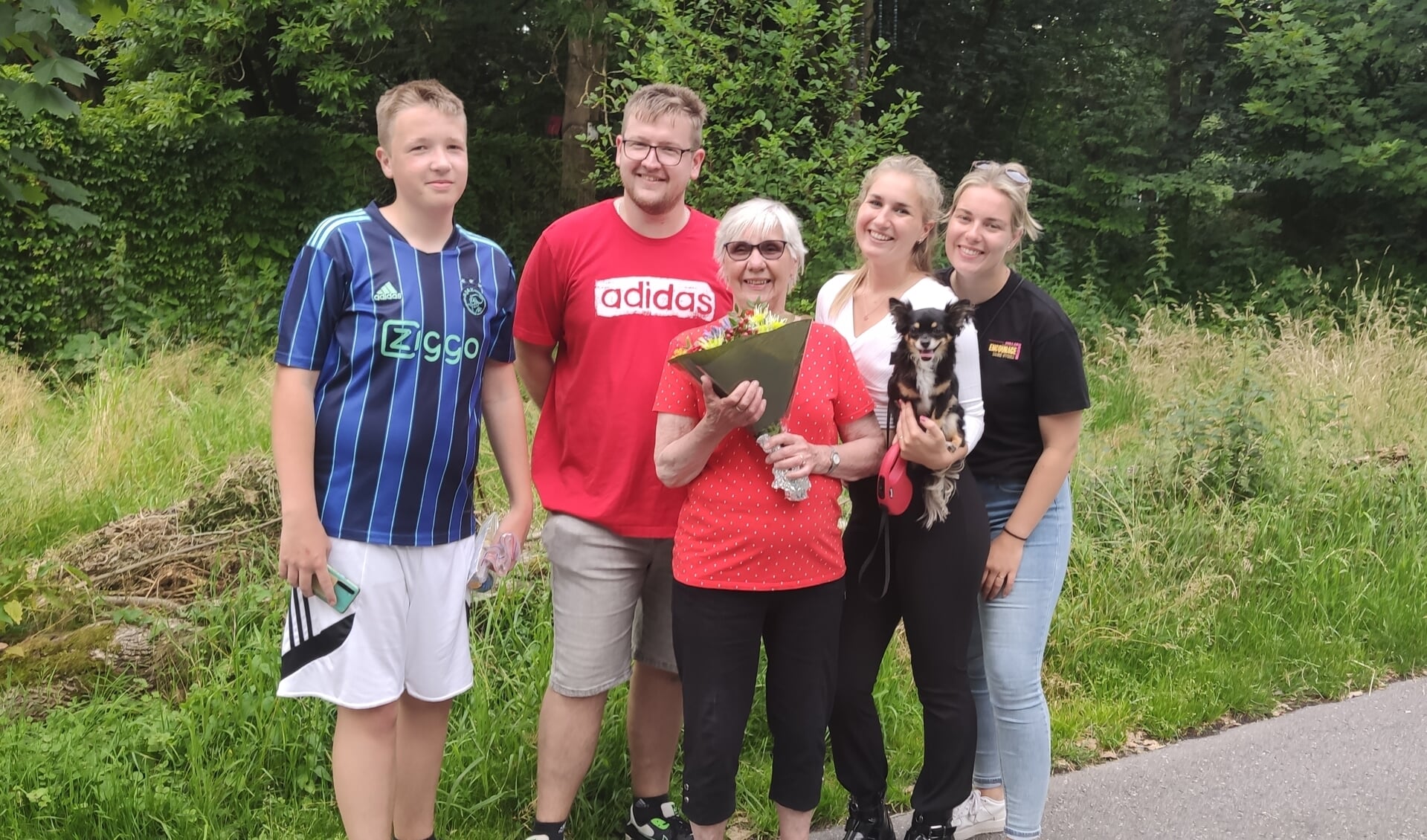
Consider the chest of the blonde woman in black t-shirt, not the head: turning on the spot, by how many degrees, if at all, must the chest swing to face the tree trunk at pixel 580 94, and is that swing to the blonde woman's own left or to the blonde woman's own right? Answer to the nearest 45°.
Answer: approximately 90° to the blonde woman's own right

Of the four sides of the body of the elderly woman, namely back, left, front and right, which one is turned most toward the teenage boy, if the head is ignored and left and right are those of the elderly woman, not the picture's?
right

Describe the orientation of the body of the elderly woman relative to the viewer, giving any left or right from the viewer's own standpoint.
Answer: facing the viewer

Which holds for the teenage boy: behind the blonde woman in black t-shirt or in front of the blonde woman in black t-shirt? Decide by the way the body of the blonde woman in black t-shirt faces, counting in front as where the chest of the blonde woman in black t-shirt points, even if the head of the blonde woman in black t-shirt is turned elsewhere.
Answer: in front

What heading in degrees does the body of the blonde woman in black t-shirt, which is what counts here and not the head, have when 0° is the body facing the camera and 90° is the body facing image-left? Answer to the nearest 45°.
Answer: approximately 45°
